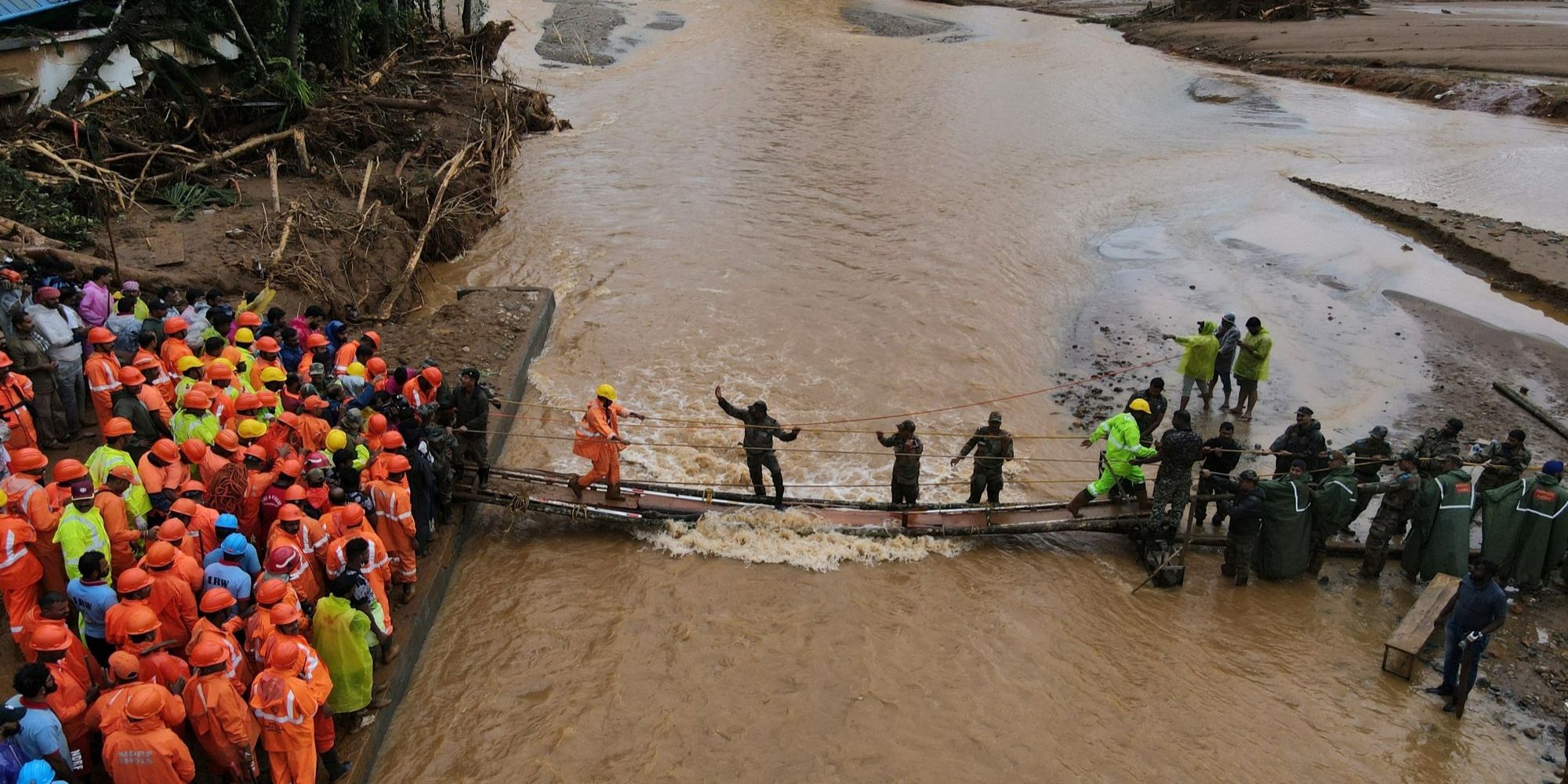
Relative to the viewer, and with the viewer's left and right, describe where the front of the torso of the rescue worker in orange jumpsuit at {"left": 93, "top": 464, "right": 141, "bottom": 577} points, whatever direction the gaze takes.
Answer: facing to the right of the viewer

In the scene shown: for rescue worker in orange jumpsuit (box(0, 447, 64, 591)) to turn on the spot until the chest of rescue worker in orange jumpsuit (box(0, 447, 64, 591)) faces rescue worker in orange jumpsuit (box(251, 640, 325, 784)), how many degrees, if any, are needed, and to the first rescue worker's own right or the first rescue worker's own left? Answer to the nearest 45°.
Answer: approximately 45° to the first rescue worker's own right

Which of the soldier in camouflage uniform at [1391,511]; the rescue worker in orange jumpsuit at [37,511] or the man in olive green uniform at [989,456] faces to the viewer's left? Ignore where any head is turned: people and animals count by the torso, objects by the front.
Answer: the soldier in camouflage uniform

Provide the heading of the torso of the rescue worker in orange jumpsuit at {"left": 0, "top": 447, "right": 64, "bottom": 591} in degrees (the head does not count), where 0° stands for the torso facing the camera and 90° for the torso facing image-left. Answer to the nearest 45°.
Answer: approximately 270°

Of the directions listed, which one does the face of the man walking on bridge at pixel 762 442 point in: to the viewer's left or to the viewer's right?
to the viewer's left

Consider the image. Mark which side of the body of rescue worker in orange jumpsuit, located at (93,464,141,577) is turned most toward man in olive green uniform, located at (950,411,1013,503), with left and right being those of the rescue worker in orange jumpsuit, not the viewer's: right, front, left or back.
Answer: front

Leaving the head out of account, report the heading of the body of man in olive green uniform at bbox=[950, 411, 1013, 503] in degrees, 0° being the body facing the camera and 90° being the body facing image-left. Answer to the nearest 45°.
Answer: approximately 0°

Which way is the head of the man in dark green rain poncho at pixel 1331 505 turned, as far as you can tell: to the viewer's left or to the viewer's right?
to the viewer's left

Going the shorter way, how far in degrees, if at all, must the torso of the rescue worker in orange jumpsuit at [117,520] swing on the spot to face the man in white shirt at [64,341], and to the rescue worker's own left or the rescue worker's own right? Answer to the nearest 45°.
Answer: approximately 90° to the rescue worker's own left

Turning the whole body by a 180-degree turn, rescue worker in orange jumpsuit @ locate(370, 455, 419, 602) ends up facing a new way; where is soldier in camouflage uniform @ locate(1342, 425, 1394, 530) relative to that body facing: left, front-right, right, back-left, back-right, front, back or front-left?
back-left

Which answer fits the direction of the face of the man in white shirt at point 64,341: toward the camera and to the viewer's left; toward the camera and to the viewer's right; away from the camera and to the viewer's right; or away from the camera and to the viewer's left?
toward the camera and to the viewer's right

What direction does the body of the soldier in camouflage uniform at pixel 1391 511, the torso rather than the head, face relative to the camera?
to the viewer's left

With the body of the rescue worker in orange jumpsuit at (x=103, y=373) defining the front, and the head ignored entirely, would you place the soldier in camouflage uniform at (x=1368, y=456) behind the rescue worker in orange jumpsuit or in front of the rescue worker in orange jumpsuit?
in front

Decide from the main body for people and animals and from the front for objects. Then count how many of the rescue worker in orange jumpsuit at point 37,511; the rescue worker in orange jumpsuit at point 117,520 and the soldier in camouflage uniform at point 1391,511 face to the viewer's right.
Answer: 2

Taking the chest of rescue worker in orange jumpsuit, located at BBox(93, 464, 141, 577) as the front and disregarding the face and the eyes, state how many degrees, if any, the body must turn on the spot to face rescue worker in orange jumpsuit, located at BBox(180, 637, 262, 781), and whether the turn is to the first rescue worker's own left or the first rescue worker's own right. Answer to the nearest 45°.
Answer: approximately 90° to the first rescue worker's own right

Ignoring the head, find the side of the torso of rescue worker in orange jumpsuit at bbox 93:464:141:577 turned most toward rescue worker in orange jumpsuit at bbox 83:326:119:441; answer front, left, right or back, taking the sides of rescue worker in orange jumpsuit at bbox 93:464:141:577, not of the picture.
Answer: left

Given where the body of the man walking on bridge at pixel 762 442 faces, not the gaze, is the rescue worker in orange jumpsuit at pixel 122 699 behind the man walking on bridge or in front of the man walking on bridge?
in front
